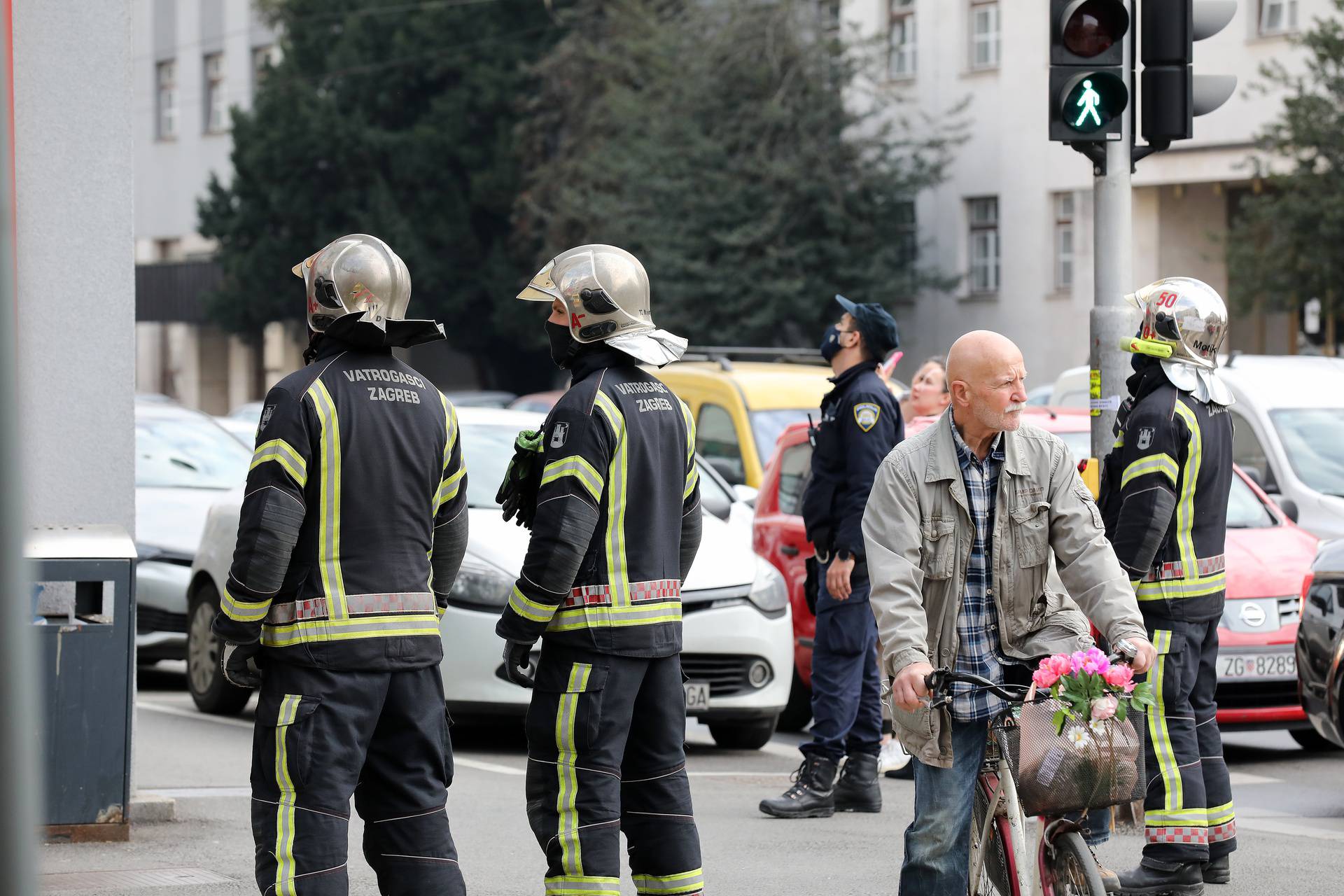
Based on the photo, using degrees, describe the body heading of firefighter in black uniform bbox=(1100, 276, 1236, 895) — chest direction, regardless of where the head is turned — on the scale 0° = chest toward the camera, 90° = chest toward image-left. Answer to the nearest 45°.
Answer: approximately 135°

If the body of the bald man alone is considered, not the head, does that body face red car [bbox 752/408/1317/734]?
no

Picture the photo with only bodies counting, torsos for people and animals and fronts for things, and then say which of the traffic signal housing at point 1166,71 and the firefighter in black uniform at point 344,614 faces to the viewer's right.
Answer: the traffic signal housing

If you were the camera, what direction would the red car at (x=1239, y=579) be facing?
facing the viewer and to the right of the viewer

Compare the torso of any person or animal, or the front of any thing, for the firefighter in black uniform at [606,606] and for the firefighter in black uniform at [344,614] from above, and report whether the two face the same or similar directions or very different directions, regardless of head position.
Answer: same or similar directions

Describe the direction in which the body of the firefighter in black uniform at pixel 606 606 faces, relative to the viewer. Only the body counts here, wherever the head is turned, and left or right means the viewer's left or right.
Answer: facing away from the viewer and to the left of the viewer

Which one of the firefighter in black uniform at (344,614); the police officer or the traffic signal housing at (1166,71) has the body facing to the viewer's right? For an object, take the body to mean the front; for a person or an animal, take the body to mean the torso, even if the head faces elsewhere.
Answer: the traffic signal housing

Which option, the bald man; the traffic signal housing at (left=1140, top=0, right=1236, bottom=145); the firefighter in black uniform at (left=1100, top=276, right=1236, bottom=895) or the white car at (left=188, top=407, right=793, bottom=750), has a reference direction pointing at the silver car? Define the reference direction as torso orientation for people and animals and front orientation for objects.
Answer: the firefighter in black uniform

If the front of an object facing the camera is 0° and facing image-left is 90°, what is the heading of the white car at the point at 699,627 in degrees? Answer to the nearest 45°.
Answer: approximately 315°
